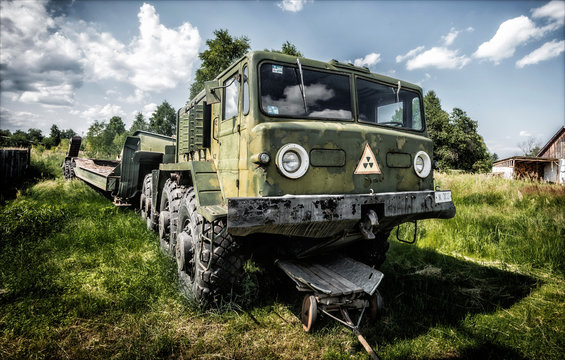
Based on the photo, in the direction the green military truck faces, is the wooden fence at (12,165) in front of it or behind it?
behind

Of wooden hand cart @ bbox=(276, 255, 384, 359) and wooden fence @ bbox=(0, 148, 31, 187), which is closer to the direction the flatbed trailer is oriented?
the wooden hand cart

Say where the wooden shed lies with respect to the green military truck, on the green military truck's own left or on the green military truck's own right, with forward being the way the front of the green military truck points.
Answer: on the green military truck's own left

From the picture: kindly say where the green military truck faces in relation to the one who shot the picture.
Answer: facing the viewer and to the right of the viewer

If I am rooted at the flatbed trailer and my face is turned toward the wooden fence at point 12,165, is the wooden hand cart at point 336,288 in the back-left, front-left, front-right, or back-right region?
back-left

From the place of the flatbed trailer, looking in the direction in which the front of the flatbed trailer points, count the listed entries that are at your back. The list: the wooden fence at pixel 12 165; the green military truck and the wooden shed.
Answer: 1

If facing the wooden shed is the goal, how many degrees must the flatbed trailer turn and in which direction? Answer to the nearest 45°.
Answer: approximately 45° to its left

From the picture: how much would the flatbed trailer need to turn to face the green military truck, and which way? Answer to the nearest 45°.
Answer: approximately 45° to its right

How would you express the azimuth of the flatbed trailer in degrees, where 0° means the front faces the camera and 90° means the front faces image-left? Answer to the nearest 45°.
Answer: approximately 315°

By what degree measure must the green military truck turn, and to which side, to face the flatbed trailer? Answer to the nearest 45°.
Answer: approximately 180°

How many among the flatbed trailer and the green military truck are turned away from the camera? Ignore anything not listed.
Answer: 0
